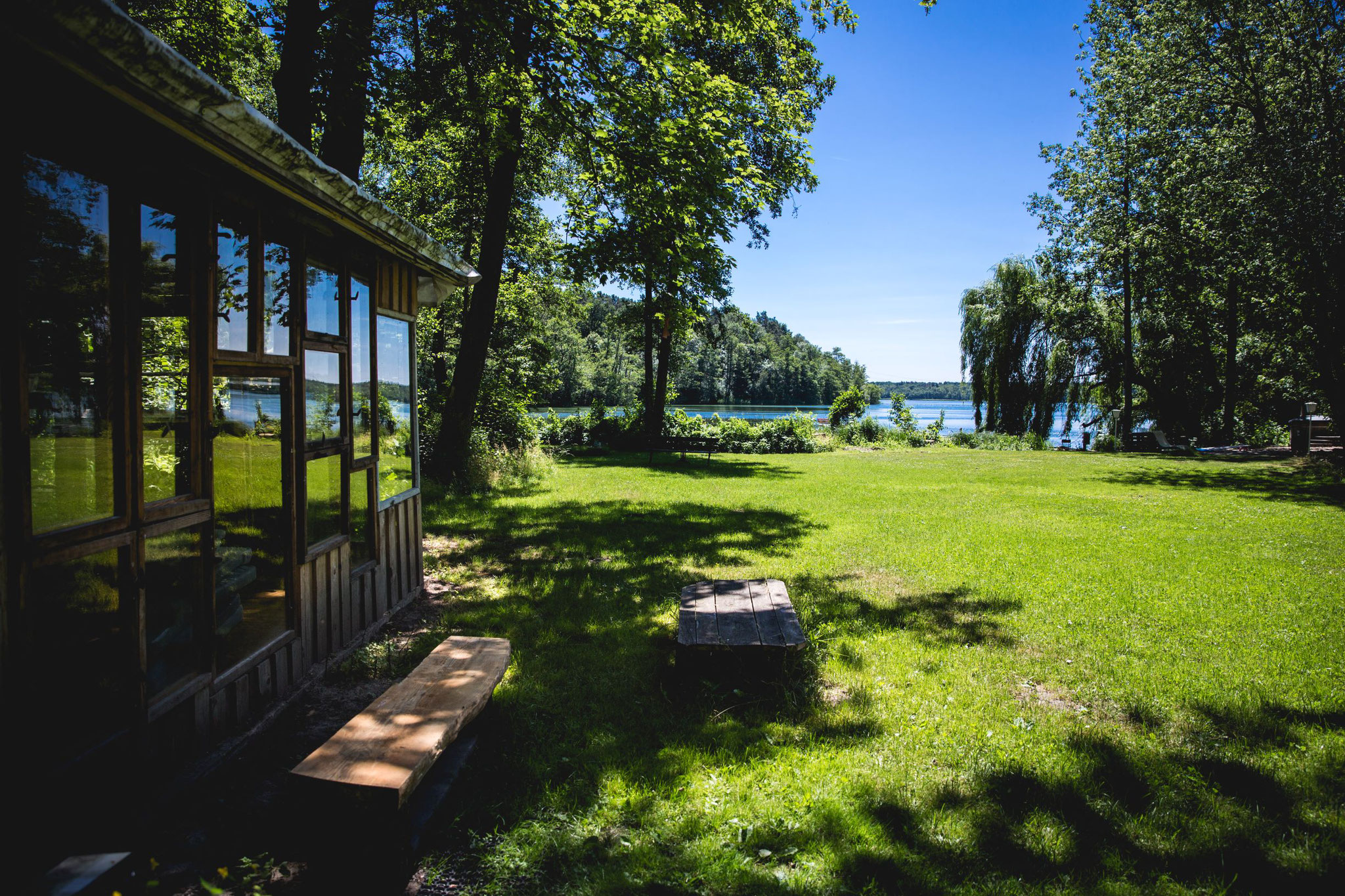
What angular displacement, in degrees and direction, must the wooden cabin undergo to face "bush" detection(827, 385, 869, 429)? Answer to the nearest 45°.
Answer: approximately 90° to its left

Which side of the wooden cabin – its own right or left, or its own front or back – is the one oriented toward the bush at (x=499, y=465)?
left

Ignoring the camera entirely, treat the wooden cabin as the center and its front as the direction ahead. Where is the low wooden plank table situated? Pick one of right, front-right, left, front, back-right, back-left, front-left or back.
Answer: front-left

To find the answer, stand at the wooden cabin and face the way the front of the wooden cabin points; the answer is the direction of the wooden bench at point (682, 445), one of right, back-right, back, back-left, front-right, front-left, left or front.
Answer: left

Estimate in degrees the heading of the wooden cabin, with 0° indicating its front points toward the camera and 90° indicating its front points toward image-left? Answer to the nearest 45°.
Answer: approximately 315°
